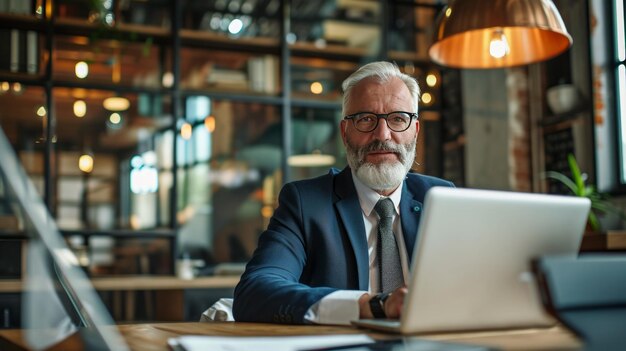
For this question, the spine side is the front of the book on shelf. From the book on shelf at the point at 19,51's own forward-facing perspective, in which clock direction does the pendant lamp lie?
The pendant lamp is roughly at 11 o'clock from the book on shelf.

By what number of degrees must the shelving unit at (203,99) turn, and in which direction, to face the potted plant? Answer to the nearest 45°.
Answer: approximately 45° to its left

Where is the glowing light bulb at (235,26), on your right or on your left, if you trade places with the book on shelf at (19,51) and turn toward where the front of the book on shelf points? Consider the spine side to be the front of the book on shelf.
on your left

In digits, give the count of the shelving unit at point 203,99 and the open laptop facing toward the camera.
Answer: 1

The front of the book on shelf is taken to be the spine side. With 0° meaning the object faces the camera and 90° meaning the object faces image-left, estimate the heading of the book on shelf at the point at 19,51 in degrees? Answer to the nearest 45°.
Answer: approximately 0°

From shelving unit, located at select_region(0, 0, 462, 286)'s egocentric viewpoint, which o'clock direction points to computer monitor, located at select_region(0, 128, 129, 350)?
The computer monitor is roughly at 12 o'clock from the shelving unit.

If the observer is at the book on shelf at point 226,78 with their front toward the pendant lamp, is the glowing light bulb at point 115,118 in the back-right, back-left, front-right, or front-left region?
back-right

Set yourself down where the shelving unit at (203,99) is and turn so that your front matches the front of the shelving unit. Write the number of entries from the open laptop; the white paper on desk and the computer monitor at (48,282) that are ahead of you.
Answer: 3

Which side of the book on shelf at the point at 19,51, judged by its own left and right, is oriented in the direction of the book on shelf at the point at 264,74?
left

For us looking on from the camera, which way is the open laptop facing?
facing away from the viewer and to the left of the viewer

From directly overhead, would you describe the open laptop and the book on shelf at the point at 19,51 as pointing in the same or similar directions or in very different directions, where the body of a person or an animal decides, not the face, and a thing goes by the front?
very different directions
